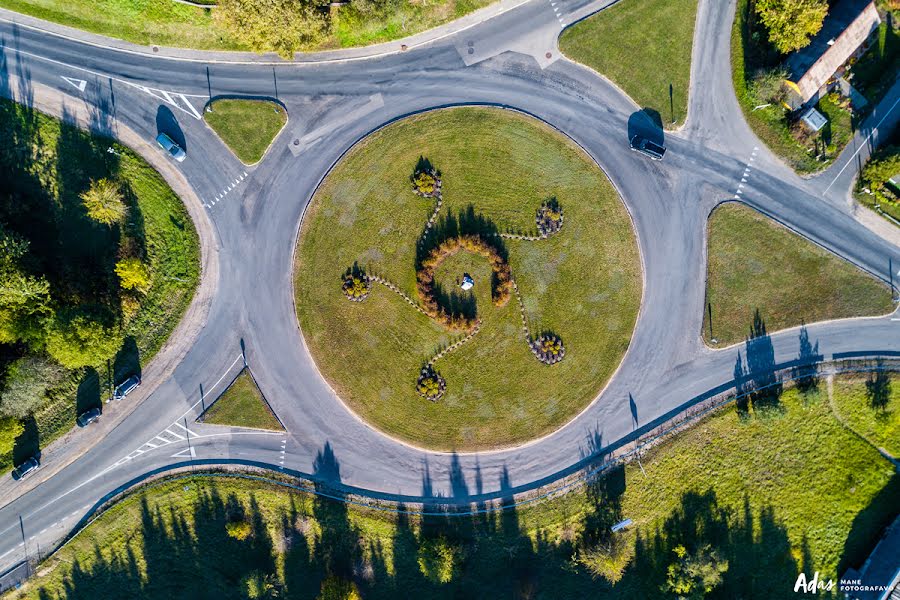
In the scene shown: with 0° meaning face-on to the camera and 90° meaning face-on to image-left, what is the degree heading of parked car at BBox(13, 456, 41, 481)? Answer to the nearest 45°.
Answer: approximately 45°

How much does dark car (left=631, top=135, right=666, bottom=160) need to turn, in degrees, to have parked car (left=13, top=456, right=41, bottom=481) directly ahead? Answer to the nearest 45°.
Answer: approximately 45° to its left

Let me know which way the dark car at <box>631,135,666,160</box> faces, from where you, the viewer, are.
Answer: facing away from the viewer and to the left of the viewer

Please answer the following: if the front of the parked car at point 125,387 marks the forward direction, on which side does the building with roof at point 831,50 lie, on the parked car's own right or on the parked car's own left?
on the parked car's own left

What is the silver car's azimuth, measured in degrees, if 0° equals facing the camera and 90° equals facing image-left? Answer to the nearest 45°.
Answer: approximately 315°

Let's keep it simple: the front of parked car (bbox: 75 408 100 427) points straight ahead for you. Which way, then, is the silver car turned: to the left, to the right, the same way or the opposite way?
to the left
